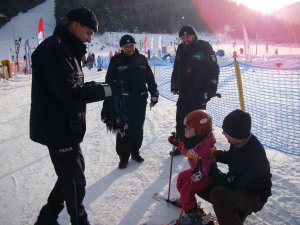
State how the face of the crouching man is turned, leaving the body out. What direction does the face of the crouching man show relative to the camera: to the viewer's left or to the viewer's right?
to the viewer's left

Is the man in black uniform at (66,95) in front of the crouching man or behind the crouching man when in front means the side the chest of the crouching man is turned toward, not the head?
in front

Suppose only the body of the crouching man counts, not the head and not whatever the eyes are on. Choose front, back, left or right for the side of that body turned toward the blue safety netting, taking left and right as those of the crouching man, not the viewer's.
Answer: right

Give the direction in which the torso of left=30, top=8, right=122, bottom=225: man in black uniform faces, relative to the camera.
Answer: to the viewer's right

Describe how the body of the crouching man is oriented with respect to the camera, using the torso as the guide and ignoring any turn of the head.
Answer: to the viewer's left

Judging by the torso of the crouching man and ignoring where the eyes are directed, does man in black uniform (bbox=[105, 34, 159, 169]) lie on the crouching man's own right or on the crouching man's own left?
on the crouching man's own right

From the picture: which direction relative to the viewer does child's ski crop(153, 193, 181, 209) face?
to the viewer's left

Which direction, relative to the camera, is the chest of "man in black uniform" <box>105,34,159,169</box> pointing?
toward the camera

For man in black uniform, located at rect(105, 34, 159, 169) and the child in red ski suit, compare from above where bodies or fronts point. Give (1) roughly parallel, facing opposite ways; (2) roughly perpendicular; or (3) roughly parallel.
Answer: roughly perpendicular

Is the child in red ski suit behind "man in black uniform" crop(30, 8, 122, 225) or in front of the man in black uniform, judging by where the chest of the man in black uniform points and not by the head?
in front

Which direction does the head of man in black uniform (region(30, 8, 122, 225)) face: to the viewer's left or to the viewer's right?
to the viewer's right

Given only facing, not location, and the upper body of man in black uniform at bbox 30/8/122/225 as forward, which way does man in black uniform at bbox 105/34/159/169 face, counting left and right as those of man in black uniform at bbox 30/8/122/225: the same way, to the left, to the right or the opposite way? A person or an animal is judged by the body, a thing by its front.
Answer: to the right

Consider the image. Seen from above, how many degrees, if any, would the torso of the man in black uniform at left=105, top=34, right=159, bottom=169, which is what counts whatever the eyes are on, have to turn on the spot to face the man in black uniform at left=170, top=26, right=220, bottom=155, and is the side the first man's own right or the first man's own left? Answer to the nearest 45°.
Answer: approximately 90° to the first man's own left
